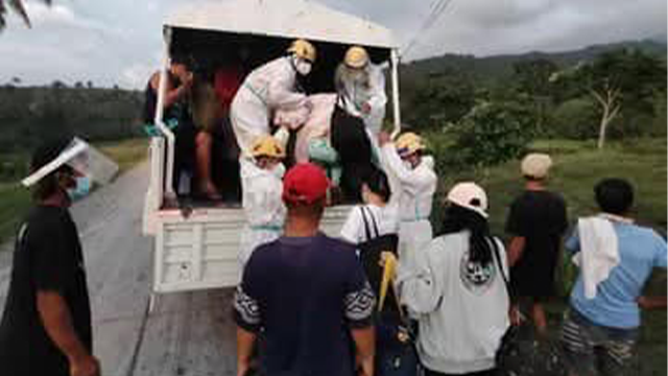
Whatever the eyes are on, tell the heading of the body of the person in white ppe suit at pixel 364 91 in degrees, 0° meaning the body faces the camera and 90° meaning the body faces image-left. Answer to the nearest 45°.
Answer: approximately 0°

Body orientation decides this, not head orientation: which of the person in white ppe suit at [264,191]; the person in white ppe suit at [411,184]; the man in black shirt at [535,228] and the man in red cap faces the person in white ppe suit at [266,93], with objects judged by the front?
the man in red cap

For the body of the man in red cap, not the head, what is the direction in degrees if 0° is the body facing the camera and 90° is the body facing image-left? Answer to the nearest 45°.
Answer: approximately 180°

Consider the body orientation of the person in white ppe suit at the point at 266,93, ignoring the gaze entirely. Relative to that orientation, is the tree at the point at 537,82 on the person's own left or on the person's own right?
on the person's own left

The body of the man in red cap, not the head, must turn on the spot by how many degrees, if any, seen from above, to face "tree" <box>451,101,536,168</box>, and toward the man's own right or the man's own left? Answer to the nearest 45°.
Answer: approximately 45° to the man's own right

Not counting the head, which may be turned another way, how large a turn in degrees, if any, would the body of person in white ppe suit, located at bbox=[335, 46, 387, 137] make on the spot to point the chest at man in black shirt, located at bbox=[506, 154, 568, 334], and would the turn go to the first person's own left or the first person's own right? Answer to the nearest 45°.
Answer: approximately 45° to the first person's own left

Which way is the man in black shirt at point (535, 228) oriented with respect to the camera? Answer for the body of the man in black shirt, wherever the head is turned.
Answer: away from the camera

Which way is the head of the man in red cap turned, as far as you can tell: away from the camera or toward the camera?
away from the camera
